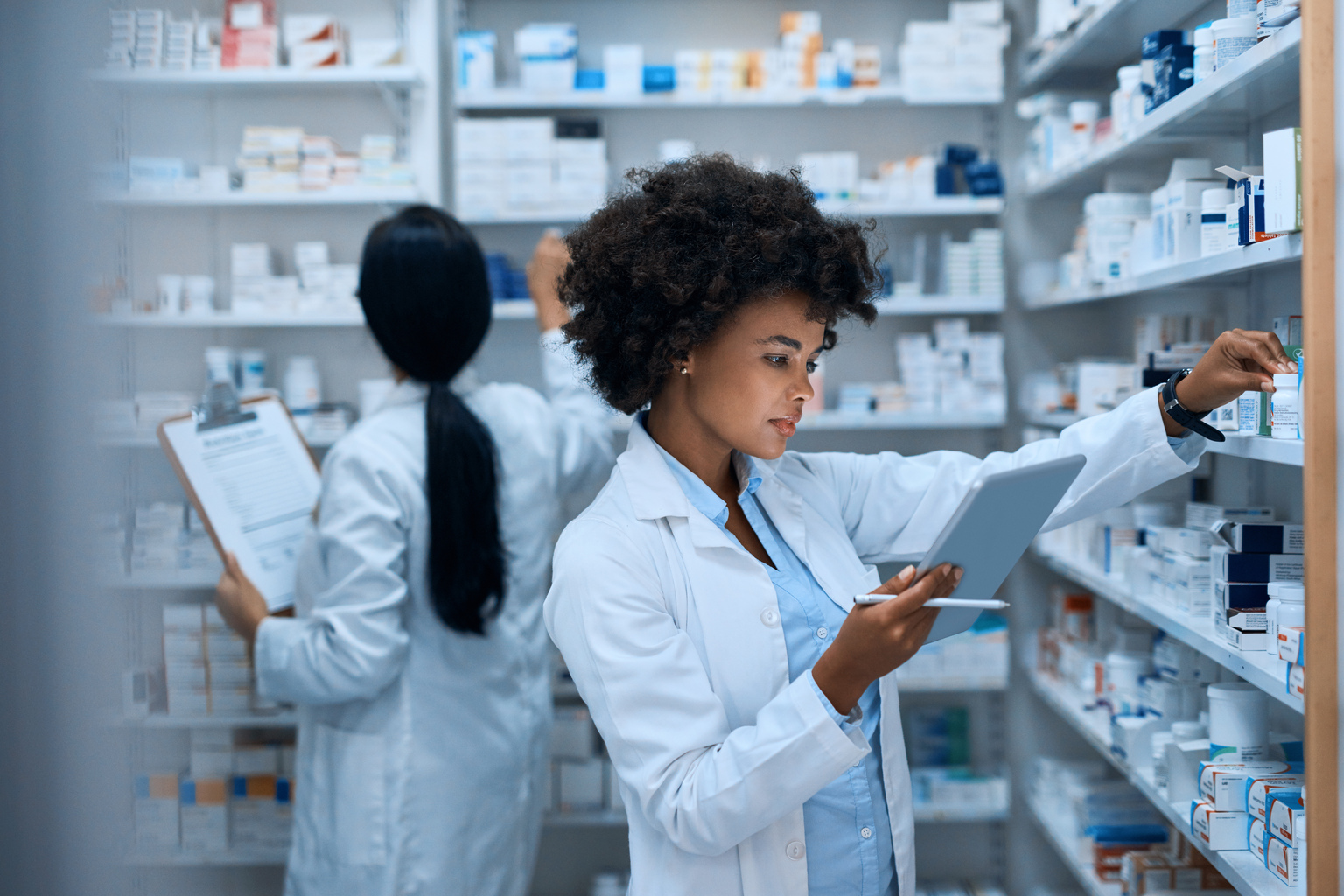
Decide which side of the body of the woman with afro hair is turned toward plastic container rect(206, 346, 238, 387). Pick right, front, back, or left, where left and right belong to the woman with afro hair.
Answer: back

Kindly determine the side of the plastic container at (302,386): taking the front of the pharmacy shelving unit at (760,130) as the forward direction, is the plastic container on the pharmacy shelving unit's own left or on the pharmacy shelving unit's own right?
on the pharmacy shelving unit's own right

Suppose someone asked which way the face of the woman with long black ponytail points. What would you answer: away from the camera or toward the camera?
away from the camera

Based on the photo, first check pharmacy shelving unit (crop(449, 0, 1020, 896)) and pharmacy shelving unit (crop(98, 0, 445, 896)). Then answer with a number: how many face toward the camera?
2

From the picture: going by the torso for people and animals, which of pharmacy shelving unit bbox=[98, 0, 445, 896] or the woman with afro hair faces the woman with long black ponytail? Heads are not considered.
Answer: the pharmacy shelving unit

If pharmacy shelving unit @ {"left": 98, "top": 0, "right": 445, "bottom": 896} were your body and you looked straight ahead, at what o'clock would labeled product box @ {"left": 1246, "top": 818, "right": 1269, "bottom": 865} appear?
The labeled product box is roughly at 11 o'clock from the pharmacy shelving unit.

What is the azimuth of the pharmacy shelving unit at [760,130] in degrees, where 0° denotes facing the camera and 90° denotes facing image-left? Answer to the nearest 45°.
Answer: approximately 0°

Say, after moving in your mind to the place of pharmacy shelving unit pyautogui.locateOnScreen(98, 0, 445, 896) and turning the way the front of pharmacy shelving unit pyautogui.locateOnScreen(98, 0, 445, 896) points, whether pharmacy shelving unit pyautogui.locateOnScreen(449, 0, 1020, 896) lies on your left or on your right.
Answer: on your left
